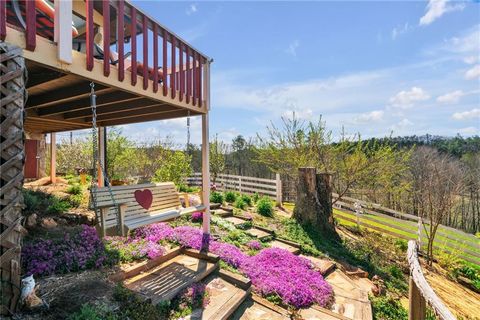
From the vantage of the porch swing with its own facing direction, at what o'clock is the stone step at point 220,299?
The stone step is roughly at 12 o'clock from the porch swing.

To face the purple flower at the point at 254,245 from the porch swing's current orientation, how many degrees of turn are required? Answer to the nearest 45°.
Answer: approximately 45° to its left

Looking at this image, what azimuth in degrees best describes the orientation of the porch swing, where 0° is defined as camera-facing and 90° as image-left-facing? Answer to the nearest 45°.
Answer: approximately 315°

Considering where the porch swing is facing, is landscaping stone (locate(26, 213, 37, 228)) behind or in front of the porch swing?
behind

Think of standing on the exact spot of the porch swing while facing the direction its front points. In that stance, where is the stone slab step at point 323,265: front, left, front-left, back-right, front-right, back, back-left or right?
front-left

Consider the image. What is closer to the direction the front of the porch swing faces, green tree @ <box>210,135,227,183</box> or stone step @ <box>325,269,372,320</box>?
the stone step

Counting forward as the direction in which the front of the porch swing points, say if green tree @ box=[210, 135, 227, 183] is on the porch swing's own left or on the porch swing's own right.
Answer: on the porch swing's own left

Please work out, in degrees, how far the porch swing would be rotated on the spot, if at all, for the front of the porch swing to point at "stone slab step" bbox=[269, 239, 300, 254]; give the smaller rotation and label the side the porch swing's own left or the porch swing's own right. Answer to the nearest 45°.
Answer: approximately 45° to the porch swing's own left

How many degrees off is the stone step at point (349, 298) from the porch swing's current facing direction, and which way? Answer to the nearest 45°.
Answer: approximately 45° to its left
